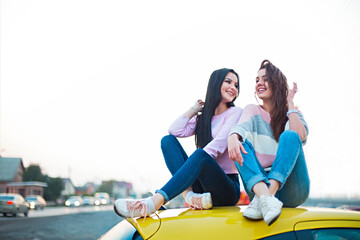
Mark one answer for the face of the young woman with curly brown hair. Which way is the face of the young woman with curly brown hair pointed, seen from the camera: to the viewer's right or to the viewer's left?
to the viewer's left

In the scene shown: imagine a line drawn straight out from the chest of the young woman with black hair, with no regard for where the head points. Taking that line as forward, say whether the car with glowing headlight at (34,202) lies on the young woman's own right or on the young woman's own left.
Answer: on the young woman's own right

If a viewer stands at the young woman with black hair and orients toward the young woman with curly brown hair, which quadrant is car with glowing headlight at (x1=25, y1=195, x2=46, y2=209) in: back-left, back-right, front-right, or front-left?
back-left

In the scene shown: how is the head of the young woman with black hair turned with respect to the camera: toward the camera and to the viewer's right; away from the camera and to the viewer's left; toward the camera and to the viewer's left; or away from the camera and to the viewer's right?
toward the camera and to the viewer's right

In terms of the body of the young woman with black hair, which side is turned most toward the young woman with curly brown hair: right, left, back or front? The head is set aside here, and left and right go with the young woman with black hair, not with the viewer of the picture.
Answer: left

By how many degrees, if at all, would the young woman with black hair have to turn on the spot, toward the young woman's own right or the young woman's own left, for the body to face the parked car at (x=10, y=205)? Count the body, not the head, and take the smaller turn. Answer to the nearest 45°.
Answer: approximately 90° to the young woman's own right

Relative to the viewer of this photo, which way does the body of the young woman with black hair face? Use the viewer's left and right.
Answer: facing the viewer and to the left of the viewer
